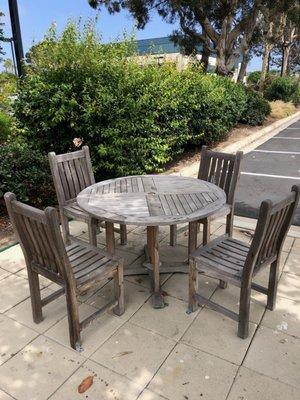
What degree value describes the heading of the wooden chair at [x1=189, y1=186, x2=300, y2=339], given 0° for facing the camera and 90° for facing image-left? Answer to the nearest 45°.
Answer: approximately 135°

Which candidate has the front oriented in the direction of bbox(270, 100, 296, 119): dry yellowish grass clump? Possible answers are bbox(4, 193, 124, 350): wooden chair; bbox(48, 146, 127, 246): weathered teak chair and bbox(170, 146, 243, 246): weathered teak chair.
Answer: the wooden chair

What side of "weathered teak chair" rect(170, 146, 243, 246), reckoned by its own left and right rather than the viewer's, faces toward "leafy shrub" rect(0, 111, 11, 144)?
right

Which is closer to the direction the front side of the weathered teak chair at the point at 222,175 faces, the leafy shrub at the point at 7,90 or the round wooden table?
the round wooden table

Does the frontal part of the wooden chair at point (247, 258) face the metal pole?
yes

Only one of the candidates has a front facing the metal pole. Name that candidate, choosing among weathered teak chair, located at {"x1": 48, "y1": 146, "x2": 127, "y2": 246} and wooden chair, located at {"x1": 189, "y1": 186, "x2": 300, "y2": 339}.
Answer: the wooden chair

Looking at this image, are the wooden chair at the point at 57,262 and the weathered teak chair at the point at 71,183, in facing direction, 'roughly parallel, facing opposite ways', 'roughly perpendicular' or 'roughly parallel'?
roughly perpendicular

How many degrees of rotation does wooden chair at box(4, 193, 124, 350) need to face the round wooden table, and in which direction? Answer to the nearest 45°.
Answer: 0° — it already faces it

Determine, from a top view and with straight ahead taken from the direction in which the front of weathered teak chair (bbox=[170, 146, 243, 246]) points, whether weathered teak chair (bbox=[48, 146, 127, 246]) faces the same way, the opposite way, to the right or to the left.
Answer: to the left

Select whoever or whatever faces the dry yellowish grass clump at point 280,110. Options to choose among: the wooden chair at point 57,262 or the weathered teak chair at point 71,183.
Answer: the wooden chair

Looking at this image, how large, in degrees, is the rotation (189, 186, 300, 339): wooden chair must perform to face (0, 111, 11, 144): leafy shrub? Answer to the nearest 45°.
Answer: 0° — it already faces it
